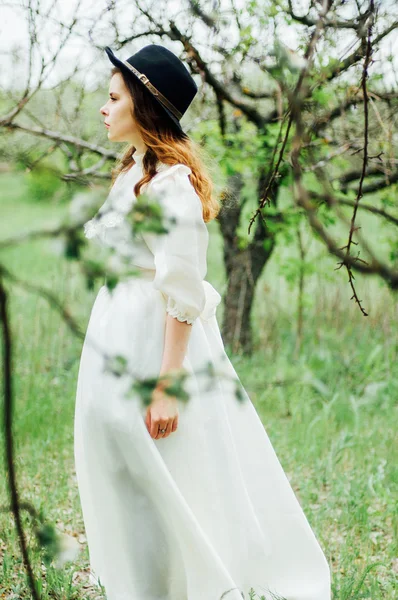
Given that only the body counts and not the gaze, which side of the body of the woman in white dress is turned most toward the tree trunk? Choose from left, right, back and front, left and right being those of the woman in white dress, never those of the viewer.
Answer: right

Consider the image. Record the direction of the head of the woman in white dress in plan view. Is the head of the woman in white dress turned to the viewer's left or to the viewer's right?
to the viewer's left

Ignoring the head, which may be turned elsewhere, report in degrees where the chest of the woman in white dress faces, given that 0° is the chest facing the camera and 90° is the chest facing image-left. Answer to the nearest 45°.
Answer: approximately 90°
